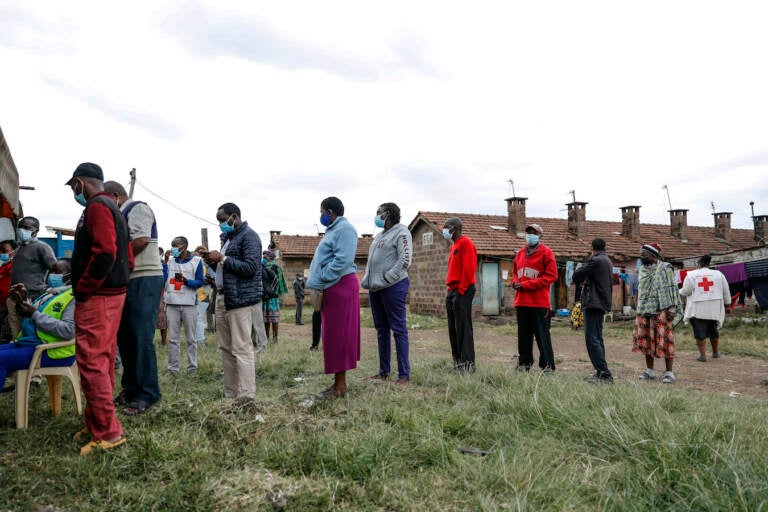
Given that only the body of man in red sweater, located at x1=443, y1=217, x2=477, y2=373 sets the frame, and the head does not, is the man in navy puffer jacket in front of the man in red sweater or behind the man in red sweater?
in front

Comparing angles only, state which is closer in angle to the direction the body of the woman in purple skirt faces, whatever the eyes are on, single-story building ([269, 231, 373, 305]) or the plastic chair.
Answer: the plastic chair

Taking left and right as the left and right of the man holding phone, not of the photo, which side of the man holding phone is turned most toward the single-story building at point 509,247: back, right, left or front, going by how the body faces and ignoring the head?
back

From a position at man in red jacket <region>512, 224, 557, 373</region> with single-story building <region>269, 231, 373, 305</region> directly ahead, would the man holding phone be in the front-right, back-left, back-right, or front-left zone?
front-left

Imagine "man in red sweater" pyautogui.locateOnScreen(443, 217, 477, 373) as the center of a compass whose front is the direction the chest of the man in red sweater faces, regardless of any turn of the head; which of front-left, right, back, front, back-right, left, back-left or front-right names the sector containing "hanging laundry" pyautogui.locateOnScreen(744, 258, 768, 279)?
back

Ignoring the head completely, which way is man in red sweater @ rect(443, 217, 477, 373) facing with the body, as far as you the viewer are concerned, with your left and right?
facing the viewer and to the left of the viewer

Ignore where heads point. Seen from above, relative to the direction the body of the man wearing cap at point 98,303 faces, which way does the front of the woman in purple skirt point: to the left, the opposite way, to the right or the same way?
the same way

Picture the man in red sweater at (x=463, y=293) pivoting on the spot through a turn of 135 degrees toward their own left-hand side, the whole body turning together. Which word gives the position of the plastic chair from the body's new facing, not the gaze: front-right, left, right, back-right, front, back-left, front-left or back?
back-right

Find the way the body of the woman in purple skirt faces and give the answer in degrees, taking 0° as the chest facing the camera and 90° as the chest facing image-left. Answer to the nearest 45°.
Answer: approximately 90°

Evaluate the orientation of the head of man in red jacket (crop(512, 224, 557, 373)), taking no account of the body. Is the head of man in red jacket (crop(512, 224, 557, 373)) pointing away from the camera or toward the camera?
toward the camera

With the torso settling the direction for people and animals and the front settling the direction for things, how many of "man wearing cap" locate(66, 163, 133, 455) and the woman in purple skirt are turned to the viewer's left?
2

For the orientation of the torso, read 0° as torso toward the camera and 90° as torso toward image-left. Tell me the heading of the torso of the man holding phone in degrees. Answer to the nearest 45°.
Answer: approximately 45°

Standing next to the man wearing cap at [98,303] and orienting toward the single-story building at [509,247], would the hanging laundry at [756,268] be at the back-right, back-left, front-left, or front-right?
front-right

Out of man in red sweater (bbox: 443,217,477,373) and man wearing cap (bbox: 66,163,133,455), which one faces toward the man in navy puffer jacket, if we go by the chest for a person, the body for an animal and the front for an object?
the man in red sweater

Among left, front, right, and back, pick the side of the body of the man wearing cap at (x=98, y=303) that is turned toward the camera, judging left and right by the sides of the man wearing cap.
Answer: left
